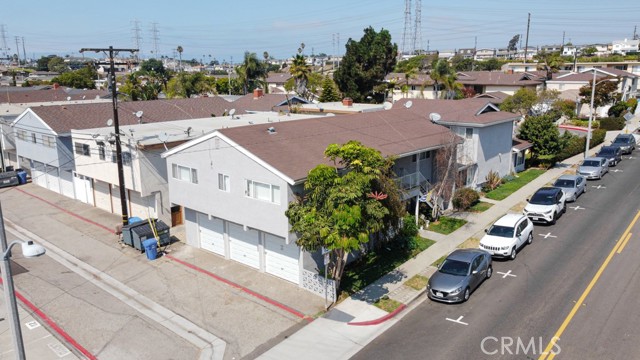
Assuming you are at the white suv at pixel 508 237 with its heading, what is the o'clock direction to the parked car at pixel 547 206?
The parked car is roughly at 5 o'clock from the white suv.

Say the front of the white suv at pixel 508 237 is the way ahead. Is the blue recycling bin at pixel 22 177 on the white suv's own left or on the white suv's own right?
on the white suv's own right

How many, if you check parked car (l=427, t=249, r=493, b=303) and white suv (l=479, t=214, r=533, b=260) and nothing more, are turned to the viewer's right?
0

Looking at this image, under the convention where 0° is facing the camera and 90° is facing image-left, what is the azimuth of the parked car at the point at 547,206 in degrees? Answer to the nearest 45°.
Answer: approximately 45°

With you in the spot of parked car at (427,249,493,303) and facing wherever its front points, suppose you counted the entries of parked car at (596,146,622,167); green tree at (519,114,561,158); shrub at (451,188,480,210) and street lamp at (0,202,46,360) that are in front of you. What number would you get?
1

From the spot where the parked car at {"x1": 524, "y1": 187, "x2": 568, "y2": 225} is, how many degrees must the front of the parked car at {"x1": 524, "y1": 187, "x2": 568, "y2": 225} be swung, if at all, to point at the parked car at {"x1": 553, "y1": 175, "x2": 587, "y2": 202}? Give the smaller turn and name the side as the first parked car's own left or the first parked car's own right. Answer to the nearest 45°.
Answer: approximately 135° to the first parked car's own right

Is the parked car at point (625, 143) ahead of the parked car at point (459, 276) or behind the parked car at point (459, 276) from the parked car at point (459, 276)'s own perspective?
behind

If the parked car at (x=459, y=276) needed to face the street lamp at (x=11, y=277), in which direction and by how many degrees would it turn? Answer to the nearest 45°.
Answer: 0° — it already faces it

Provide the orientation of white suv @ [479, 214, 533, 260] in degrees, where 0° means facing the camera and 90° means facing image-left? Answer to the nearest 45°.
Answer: approximately 45°

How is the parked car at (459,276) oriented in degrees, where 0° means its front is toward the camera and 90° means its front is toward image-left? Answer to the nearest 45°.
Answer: approximately 45°
